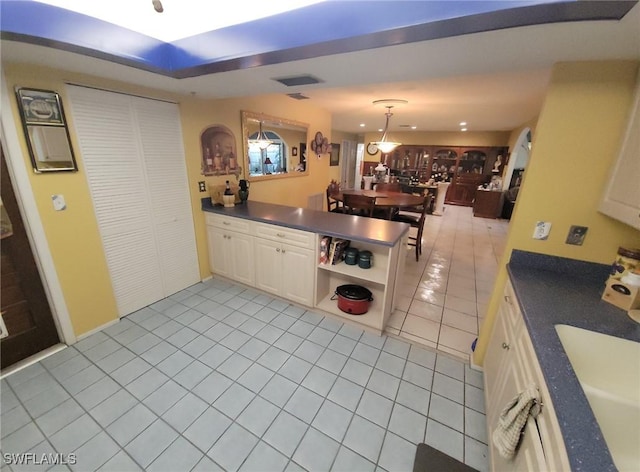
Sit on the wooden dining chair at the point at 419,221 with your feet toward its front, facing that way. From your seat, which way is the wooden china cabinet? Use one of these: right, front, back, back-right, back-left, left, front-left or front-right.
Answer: right

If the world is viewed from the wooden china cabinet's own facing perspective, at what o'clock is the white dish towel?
The white dish towel is roughly at 12 o'clock from the wooden china cabinet.

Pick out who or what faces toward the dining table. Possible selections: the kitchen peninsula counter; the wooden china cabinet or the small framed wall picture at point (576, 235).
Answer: the wooden china cabinet

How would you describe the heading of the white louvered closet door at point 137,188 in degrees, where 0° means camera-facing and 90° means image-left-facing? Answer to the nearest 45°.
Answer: approximately 315°

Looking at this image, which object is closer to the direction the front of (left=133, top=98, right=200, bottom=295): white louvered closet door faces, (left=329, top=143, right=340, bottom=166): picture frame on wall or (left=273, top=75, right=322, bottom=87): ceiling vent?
the ceiling vent

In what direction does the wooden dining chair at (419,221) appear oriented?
to the viewer's left

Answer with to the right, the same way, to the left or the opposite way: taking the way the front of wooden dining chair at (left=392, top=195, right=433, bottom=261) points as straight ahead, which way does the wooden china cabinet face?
to the left

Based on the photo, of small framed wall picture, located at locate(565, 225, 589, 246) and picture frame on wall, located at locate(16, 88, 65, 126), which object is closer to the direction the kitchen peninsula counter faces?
the picture frame on wall

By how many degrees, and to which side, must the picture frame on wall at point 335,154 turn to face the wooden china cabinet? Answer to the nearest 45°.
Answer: approximately 45° to its left
